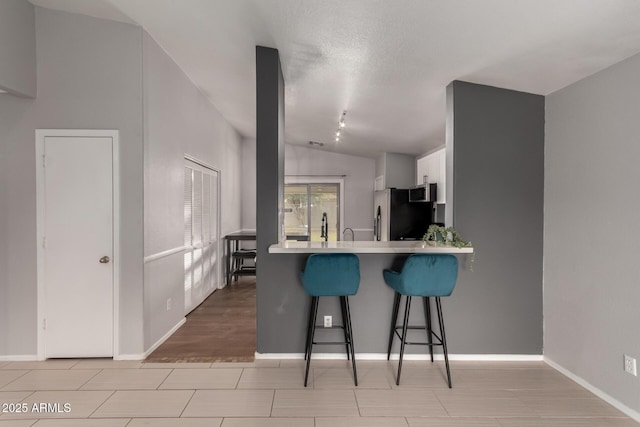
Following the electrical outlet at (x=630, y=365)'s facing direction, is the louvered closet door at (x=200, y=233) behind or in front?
in front

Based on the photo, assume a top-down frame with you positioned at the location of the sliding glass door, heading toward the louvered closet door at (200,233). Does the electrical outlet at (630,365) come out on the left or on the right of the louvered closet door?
left

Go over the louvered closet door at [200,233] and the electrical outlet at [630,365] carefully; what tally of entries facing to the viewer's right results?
1

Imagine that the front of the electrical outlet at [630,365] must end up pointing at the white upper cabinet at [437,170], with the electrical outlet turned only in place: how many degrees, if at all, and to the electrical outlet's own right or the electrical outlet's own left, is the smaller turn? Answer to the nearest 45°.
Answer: approximately 90° to the electrical outlet's own right

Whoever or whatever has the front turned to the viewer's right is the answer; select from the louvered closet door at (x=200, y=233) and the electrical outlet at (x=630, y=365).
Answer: the louvered closet door

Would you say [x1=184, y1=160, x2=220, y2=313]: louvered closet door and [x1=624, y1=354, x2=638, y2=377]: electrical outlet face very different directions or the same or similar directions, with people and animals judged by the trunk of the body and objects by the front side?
very different directions

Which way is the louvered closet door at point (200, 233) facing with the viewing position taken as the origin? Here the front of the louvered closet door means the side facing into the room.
facing to the right of the viewer

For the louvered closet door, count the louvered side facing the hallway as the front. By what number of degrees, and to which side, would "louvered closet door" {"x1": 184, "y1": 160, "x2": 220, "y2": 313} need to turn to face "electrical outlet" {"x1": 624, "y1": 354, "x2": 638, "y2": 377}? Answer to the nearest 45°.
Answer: approximately 45° to its right

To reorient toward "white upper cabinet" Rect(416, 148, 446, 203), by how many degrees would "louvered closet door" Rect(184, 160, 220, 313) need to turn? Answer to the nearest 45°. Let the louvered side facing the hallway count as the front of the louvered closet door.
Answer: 0° — it already faces it

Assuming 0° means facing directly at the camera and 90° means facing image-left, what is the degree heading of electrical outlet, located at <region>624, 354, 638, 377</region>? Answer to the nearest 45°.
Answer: approximately 45°

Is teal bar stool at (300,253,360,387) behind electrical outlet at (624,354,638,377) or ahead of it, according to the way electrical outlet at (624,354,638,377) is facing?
ahead
